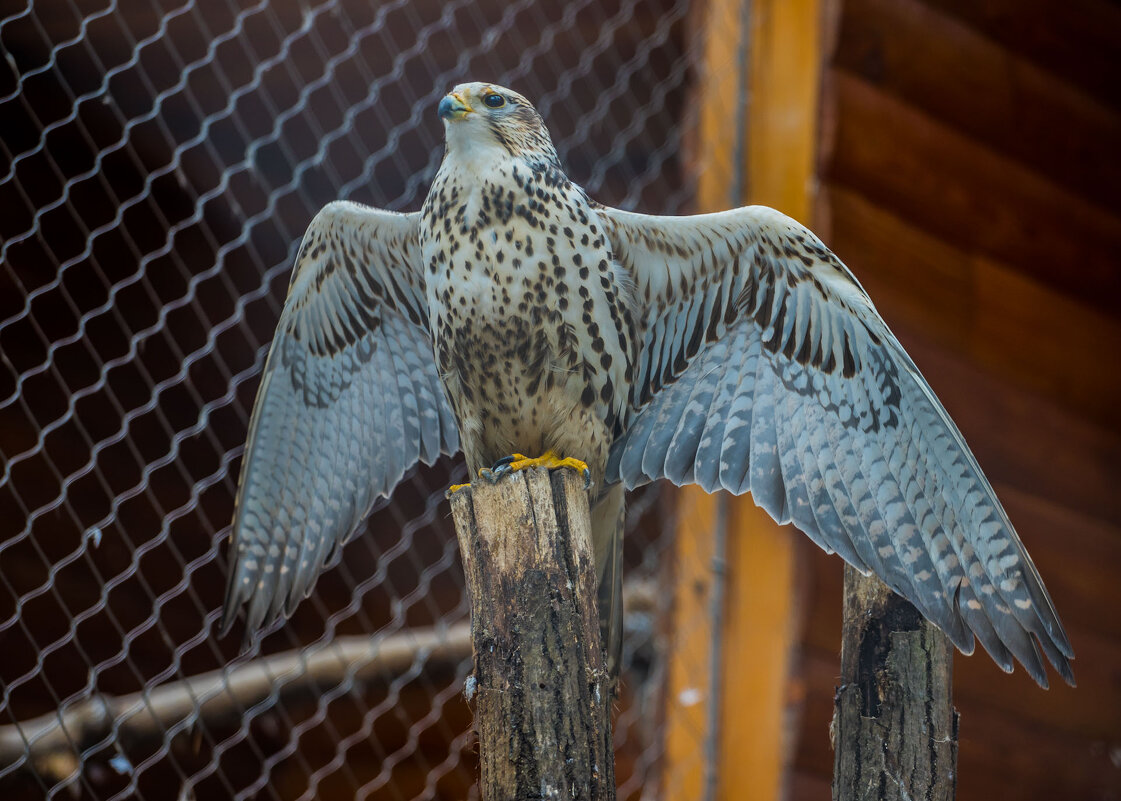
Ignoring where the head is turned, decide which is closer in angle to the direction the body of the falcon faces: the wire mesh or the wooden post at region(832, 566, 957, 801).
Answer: the wooden post

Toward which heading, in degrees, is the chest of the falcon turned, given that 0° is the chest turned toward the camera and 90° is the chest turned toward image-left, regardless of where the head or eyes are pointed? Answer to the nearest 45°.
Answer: approximately 45°
